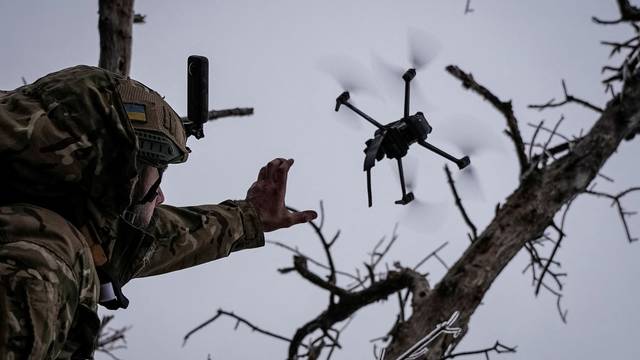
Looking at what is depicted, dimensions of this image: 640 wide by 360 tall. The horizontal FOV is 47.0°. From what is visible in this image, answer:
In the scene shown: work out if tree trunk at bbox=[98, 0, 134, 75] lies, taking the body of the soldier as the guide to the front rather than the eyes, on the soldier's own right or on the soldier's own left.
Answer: on the soldier's own left

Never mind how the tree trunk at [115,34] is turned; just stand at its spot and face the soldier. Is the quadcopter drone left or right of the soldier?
left

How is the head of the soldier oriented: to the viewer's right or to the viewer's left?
to the viewer's right

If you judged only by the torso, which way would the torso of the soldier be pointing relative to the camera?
to the viewer's right

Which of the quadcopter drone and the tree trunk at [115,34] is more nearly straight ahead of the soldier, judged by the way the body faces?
the quadcopter drone

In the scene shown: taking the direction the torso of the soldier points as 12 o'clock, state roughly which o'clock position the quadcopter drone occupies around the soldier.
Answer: The quadcopter drone is roughly at 11 o'clock from the soldier.
